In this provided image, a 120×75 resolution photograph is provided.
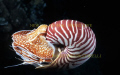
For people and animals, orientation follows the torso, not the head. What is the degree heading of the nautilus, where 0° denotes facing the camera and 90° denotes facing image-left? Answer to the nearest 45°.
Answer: approximately 90°
